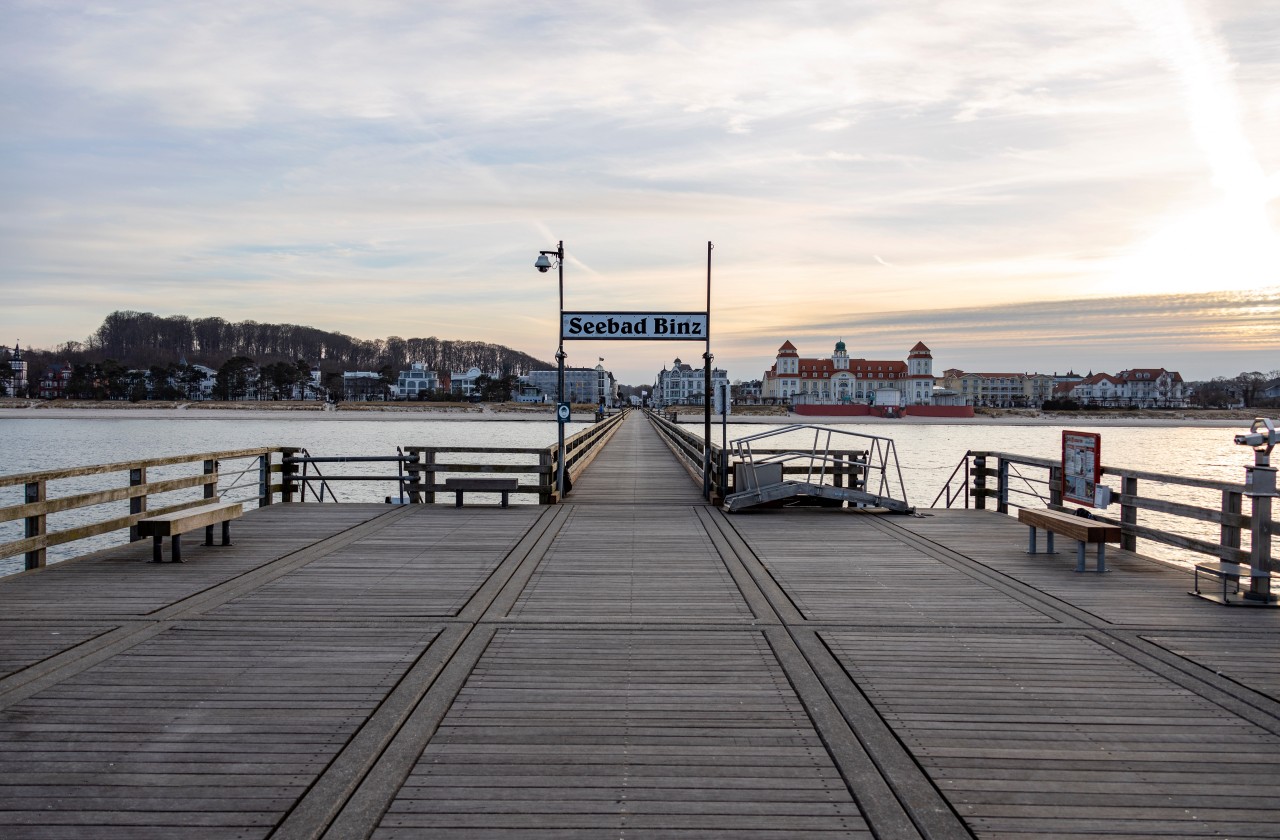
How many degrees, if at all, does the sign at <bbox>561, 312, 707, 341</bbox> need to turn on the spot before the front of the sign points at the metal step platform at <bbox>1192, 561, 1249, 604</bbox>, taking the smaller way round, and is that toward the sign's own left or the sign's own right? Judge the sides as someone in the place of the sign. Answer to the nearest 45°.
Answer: approximately 45° to the sign's own left

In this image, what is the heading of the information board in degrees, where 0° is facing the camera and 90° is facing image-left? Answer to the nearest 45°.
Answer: approximately 45°

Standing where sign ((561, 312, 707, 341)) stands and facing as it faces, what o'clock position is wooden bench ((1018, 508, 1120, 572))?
The wooden bench is roughly at 11 o'clock from the sign.

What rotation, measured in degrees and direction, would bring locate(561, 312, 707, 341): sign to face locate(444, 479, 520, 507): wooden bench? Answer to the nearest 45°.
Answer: approximately 45° to its right
